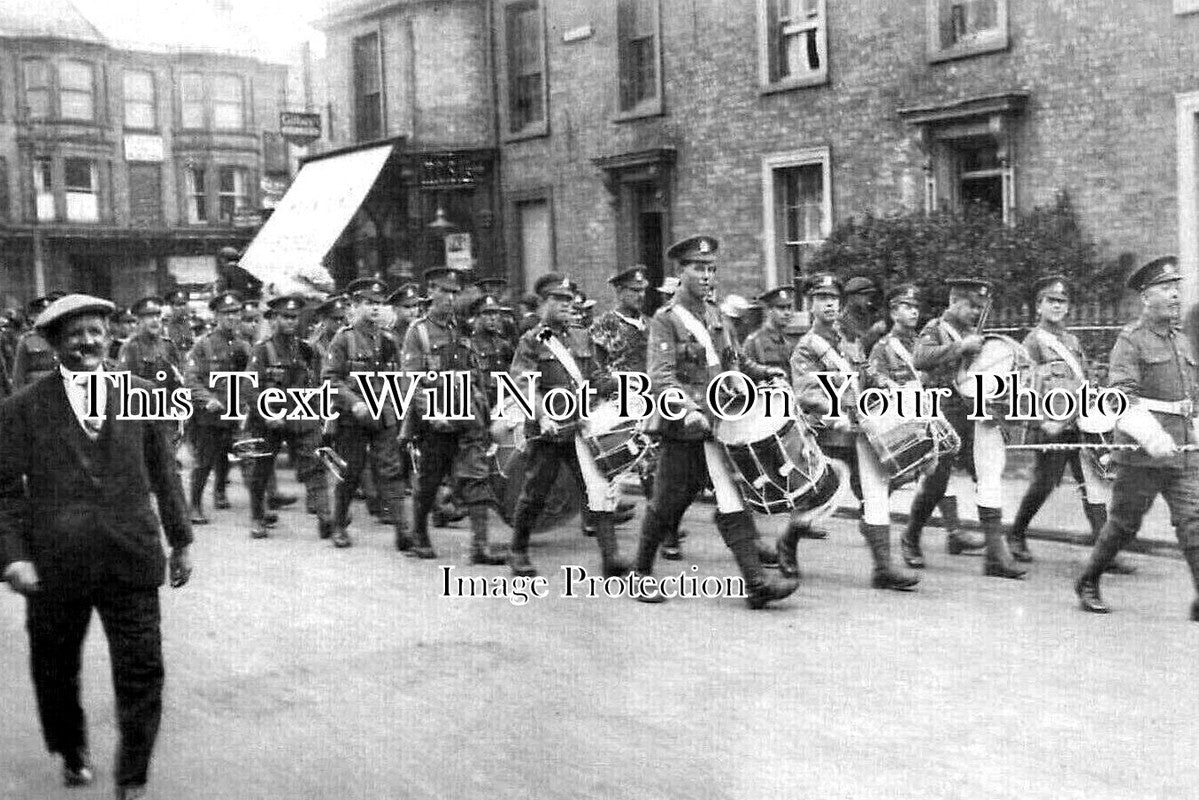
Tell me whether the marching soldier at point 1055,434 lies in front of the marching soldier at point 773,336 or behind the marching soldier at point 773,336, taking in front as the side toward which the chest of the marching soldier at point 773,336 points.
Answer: in front

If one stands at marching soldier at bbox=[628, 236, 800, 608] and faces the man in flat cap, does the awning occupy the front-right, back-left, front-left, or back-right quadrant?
back-right

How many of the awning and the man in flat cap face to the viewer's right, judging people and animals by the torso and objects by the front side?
0

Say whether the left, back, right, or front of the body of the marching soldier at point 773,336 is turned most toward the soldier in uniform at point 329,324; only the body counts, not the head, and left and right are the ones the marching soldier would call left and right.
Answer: back

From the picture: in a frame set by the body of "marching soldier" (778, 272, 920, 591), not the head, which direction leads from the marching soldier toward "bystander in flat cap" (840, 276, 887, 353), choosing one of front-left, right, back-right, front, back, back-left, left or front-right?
back-left

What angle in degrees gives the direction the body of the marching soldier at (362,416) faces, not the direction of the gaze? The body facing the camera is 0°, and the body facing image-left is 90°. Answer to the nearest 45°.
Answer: approximately 315°

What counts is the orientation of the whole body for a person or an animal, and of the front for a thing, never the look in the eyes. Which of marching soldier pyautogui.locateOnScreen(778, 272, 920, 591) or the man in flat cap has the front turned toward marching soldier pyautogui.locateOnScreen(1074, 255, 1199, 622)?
marching soldier pyautogui.locateOnScreen(778, 272, 920, 591)

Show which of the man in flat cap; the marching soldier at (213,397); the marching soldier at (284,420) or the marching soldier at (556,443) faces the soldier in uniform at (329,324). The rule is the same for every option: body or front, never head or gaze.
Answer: the marching soldier at (213,397)

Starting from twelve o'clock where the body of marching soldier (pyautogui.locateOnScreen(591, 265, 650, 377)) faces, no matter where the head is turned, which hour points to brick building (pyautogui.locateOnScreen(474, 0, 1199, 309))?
The brick building is roughly at 8 o'clock from the marching soldier.

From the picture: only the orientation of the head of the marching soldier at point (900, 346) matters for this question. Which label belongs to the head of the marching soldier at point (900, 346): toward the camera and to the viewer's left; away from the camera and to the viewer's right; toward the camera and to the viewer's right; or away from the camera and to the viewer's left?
toward the camera and to the viewer's right

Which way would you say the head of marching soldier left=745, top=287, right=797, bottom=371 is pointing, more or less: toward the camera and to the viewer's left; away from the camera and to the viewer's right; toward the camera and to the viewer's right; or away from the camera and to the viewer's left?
toward the camera and to the viewer's right

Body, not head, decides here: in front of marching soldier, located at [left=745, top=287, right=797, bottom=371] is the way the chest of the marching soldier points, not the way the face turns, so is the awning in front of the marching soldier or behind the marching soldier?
behind

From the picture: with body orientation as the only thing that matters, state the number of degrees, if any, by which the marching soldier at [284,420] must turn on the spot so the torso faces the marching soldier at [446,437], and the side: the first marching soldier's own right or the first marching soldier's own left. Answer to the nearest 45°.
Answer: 0° — they already face them

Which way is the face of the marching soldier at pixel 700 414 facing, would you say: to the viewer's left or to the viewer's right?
to the viewer's right

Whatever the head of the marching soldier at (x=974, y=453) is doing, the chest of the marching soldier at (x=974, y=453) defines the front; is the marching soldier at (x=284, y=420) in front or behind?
behind
